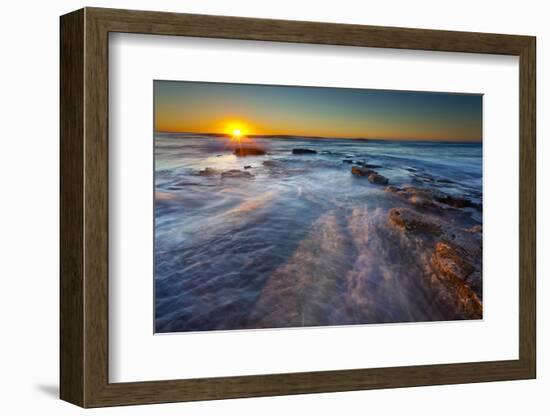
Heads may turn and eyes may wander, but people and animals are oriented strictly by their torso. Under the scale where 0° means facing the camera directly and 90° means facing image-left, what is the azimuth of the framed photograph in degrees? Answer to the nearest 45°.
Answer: approximately 315°
